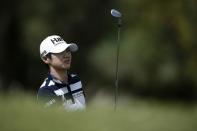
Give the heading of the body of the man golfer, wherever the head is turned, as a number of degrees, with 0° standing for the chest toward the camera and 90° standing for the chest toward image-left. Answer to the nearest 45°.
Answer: approximately 315°

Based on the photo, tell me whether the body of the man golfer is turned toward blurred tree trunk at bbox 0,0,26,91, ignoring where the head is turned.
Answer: no
